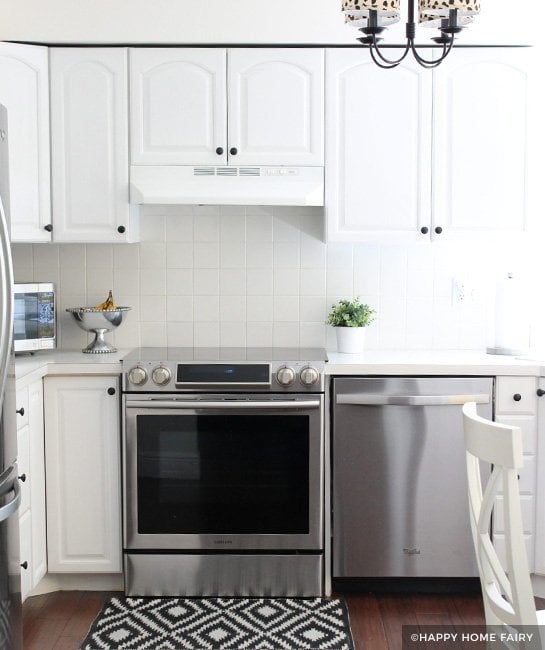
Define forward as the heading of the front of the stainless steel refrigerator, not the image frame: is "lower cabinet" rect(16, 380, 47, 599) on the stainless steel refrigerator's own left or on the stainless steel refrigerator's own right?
on the stainless steel refrigerator's own left

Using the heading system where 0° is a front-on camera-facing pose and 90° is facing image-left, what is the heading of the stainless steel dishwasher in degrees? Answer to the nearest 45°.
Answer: approximately 0°
